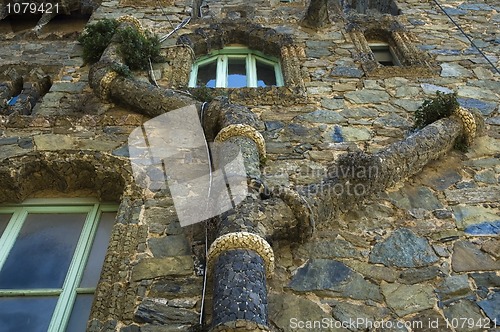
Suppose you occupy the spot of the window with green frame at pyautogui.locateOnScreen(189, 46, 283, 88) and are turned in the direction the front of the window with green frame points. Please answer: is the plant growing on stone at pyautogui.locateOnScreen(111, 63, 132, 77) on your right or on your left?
on your right

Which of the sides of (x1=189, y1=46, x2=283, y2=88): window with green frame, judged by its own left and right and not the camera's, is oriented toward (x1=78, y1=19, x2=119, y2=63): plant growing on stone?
right

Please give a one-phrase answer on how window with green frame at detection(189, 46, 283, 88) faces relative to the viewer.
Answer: facing the viewer

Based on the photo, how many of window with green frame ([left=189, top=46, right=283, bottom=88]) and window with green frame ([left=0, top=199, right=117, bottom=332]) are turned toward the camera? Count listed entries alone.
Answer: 2

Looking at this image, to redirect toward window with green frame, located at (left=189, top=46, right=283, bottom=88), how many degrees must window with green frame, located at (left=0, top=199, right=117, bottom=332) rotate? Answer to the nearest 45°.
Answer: approximately 135° to its left

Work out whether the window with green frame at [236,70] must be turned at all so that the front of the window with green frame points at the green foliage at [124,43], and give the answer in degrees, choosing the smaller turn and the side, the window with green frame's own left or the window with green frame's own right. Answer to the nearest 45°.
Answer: approximately 90° to the window with green frame's own right

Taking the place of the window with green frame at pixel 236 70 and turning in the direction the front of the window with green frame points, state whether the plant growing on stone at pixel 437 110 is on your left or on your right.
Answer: on your left
